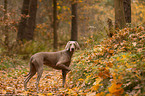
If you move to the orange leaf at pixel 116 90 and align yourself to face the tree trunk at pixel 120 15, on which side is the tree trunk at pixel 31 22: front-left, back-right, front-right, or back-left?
front-left

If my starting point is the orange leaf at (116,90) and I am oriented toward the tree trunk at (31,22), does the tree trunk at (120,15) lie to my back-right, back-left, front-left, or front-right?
front-right

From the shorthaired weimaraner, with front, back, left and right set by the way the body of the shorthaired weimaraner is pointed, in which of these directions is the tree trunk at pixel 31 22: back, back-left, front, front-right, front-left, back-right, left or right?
left

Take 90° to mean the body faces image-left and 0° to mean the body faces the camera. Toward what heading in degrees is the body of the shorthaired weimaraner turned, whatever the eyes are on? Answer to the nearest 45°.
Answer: approximately 270°

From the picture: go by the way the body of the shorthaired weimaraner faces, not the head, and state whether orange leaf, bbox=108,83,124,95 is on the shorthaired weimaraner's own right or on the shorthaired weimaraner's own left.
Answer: on the shorthaired weimaraner's own right

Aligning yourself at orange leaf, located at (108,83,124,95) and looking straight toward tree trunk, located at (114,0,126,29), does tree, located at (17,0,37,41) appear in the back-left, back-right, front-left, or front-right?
front-left

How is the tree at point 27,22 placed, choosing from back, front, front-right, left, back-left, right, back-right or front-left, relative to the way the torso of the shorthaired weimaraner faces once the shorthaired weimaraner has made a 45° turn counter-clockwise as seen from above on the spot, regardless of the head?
front-left
